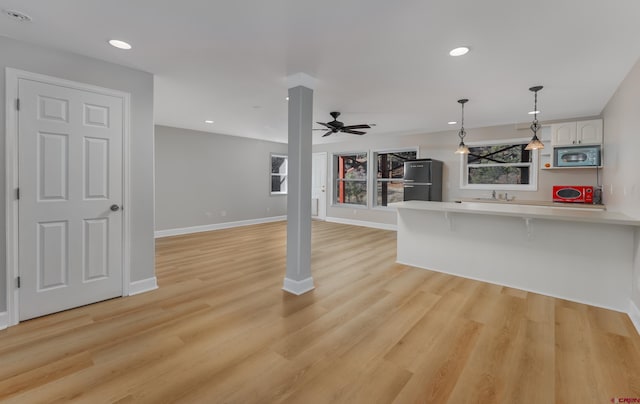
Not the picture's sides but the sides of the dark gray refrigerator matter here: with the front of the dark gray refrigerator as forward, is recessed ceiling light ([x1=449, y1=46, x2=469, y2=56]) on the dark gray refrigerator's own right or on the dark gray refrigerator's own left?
on the dark gray refrigerator's own left

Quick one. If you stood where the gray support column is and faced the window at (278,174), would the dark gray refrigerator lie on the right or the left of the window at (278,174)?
right

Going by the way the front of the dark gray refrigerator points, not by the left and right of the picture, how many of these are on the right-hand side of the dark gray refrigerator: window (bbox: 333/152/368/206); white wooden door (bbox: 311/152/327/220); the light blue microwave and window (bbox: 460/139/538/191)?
2

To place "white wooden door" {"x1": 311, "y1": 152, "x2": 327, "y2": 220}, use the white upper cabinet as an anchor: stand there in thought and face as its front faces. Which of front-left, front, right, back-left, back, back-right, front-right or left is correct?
right

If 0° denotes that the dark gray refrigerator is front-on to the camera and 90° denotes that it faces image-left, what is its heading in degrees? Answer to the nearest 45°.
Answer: approximately 45°

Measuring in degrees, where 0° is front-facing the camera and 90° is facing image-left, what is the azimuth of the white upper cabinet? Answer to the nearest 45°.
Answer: approximately 0°

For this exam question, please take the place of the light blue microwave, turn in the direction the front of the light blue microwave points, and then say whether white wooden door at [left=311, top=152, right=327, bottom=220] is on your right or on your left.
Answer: on your right

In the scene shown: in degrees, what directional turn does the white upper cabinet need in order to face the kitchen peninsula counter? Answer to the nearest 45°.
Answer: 0° — it already faces it

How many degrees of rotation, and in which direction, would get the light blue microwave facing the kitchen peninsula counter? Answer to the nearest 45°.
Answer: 0° — it already faces it

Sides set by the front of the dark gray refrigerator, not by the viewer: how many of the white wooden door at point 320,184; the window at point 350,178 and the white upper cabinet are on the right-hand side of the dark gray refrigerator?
2

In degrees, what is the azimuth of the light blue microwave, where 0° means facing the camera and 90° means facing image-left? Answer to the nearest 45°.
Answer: approximately 0°
